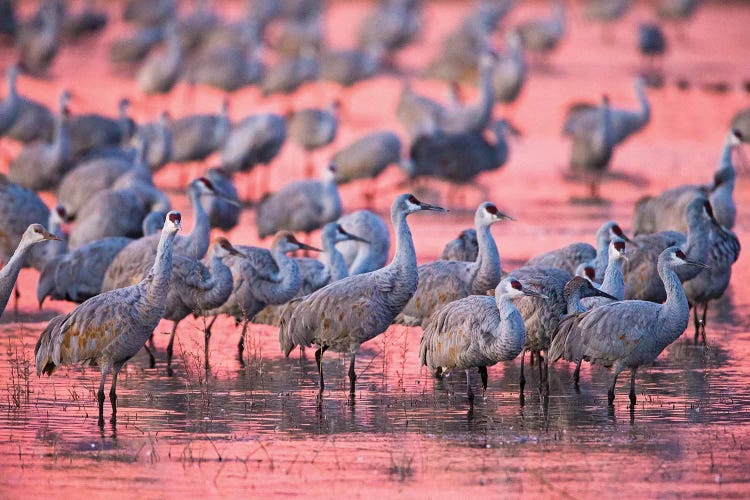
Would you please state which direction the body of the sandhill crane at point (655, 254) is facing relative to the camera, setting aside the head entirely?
to the viewer's right

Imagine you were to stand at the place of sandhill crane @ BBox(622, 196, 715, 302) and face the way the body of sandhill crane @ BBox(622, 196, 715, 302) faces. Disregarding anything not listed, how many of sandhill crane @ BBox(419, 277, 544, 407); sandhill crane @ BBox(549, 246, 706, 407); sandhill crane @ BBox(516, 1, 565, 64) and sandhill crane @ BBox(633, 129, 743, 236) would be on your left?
2

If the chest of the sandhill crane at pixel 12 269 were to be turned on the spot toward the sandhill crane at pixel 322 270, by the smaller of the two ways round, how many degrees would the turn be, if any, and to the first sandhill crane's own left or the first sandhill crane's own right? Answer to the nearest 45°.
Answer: approximately 45° to the first sandhill crane's own left

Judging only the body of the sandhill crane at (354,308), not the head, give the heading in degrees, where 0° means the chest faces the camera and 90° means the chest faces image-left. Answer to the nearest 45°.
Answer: approximately 270°

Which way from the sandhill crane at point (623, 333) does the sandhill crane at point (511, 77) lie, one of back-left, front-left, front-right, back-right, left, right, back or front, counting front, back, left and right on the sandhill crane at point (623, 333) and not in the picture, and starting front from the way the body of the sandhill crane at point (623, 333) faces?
left

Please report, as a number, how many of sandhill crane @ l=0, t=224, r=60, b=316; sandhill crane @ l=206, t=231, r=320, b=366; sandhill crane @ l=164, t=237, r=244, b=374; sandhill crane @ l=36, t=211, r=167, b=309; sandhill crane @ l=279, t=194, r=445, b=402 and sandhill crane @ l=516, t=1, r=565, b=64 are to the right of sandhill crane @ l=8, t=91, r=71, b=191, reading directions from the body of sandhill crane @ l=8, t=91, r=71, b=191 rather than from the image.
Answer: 5

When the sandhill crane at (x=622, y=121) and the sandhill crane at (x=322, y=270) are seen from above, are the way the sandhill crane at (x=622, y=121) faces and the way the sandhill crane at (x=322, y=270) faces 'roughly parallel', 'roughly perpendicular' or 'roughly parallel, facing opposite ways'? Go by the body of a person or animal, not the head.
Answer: roughly parallel

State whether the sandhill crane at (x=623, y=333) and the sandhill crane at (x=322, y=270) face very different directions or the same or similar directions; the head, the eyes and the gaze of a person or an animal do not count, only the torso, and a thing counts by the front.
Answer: same or similar directions

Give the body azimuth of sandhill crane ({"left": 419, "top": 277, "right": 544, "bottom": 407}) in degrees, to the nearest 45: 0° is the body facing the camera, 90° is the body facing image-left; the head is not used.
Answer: approximately 270°

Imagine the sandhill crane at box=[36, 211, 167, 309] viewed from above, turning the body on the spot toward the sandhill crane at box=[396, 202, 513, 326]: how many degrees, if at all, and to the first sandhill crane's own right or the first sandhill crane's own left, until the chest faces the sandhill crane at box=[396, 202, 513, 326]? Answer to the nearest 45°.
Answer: approximately 45° to the first sandhill crane's own right

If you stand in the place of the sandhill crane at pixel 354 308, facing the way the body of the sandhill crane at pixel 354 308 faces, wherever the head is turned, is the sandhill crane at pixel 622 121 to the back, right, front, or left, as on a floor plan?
left

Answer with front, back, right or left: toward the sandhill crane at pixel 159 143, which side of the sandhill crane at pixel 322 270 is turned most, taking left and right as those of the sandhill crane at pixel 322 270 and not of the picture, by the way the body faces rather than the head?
left

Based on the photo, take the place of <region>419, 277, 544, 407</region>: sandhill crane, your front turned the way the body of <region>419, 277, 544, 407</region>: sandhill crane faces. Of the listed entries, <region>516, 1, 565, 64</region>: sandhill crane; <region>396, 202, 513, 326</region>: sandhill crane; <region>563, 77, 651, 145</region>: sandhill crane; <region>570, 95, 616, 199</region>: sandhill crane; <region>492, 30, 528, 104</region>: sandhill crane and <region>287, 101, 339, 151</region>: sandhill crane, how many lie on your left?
6

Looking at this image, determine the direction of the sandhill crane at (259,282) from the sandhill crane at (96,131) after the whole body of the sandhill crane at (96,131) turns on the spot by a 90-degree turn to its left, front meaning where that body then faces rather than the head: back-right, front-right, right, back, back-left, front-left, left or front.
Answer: back

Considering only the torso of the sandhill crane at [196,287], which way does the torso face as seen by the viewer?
to the viewer's right

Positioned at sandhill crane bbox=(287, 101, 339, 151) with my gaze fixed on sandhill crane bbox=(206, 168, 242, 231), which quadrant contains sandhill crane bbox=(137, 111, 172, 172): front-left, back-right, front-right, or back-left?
front-right

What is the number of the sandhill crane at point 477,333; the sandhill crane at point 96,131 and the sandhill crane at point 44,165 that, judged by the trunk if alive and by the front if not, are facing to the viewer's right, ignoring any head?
3

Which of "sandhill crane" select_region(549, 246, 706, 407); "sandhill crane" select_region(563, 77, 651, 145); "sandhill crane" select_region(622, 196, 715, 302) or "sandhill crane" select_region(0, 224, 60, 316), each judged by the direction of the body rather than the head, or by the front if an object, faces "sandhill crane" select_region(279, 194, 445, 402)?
"sandhill crane" select_region(0, 224, 60, 316)
